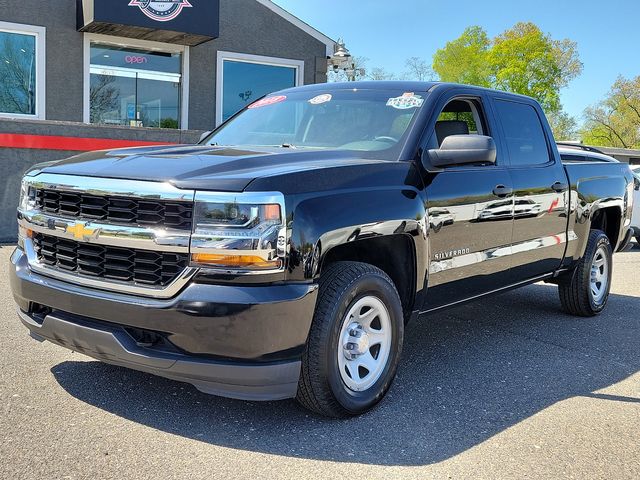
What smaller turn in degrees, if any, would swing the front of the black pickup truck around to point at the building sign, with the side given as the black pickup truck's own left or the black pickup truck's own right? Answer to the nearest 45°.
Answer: approximately 135° to the black pickup truck's own right

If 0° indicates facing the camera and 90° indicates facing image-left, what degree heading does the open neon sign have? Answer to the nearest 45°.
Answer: approximately 0°

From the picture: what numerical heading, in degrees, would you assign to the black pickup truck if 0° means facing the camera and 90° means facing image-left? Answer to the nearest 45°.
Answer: approximately 45°

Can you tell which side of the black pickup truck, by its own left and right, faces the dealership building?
right

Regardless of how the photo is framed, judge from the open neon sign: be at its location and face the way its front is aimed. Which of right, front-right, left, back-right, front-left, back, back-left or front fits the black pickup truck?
front

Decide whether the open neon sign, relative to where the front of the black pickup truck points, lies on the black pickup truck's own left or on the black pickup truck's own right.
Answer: on the black pickup truck's own right

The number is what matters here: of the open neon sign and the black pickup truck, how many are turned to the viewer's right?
0

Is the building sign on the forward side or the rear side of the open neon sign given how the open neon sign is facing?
on the forward side
